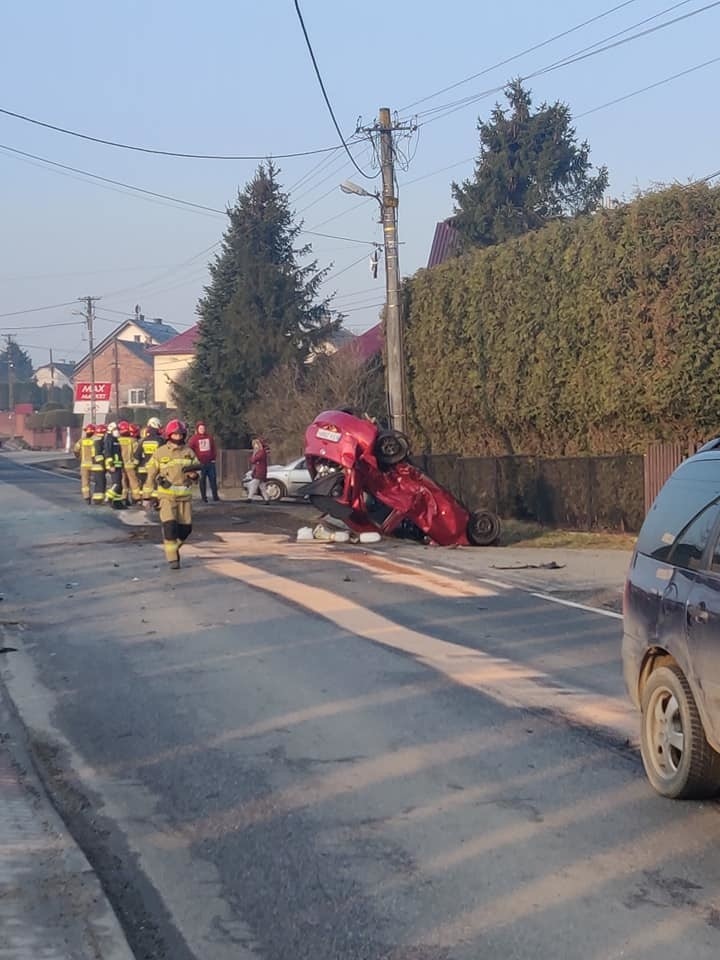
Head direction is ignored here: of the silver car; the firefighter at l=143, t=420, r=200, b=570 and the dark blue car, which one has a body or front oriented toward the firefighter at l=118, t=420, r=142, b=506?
the silver car

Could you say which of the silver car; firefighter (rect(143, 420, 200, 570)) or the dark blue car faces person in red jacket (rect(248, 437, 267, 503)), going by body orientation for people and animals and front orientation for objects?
the silver car

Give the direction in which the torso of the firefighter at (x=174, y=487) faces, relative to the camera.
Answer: toward the camera

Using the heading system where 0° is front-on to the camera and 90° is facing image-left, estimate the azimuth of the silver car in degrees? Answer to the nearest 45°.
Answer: approximately 45°

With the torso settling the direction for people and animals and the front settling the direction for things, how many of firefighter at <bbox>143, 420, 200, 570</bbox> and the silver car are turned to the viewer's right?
0

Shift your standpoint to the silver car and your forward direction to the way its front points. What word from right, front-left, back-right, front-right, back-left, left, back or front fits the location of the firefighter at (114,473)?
front

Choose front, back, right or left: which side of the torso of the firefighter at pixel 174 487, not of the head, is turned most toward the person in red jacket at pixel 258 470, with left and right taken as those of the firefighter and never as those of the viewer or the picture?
back

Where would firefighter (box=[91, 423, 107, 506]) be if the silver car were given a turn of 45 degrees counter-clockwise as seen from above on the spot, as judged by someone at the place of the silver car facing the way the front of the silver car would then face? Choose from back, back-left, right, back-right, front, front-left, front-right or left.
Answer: front-right

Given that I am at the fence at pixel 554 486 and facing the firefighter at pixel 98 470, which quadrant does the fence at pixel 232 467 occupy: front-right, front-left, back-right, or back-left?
front-right

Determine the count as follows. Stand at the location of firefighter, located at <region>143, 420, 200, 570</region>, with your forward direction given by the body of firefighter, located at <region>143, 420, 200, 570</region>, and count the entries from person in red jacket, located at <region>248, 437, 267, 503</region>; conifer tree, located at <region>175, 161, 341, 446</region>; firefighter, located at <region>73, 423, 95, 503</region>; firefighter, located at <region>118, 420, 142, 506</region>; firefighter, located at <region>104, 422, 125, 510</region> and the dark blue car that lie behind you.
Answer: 5
